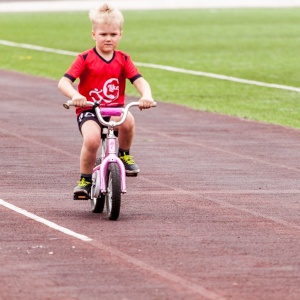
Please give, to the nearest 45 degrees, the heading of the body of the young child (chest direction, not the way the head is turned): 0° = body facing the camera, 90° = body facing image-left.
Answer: approximately 0°
